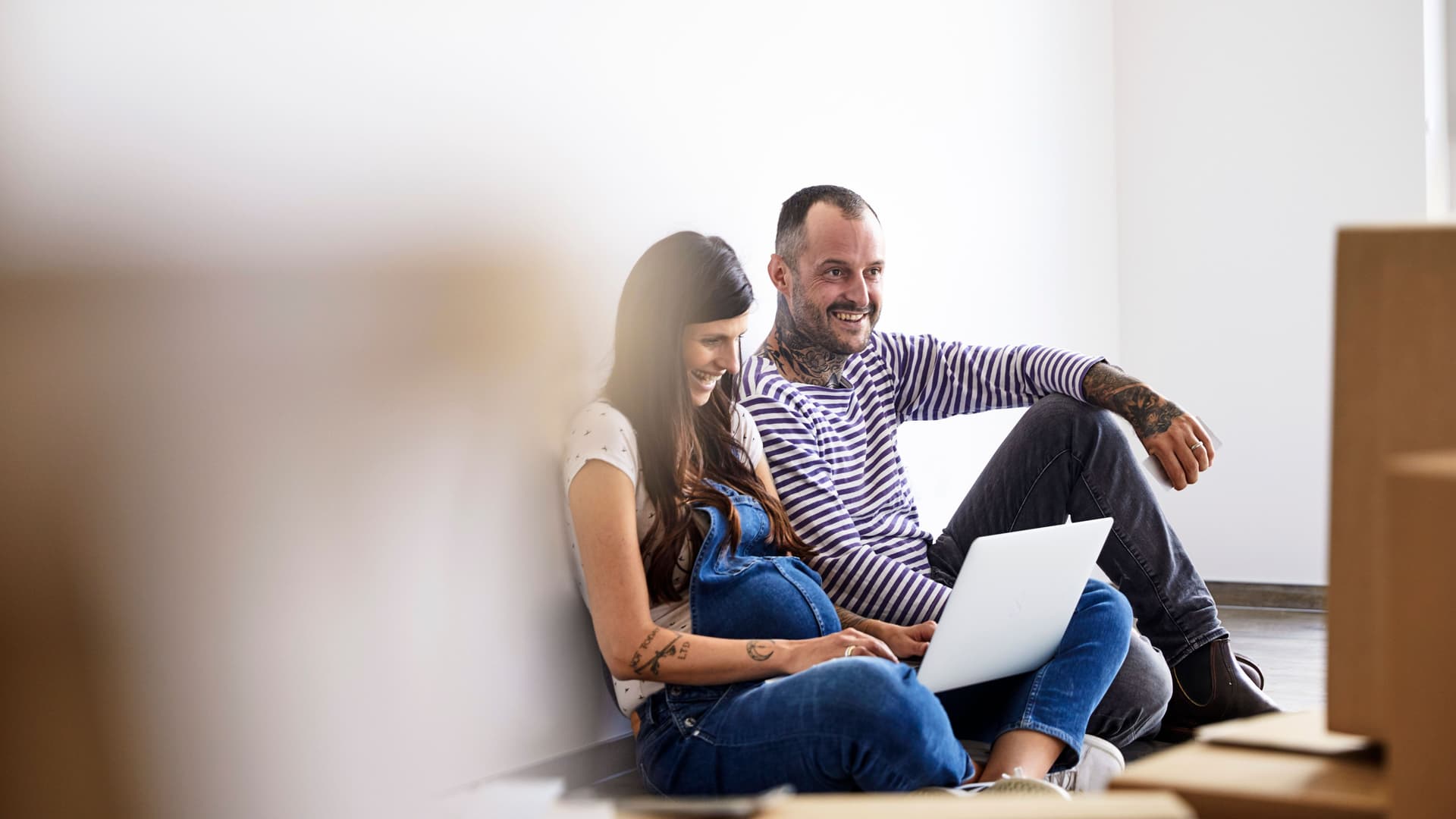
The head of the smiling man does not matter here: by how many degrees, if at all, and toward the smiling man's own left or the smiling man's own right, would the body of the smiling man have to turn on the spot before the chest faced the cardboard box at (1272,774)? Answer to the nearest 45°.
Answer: approximately 45° to the smiling man's own right

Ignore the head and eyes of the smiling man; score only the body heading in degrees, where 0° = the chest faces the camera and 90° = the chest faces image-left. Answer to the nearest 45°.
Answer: approximately 315°

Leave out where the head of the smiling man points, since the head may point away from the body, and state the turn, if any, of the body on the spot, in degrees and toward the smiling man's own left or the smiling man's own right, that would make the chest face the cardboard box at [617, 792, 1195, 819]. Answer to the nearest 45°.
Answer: approximately 45° to the smiling man's own right
